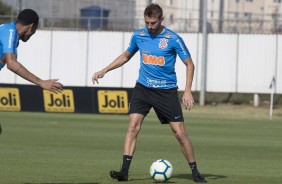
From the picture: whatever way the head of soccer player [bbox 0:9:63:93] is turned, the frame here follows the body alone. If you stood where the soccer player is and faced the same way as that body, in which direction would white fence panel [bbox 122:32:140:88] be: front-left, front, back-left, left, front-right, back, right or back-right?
left

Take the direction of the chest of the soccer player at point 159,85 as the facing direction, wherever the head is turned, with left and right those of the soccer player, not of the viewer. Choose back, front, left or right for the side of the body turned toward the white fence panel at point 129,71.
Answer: back

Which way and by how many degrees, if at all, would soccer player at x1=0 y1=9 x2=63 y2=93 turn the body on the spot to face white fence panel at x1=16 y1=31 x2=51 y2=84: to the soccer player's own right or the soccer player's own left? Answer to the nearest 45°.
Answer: approximately 90° to the soccer player's own left

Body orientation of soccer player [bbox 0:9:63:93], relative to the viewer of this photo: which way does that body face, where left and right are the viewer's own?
facing to the right of the viewer

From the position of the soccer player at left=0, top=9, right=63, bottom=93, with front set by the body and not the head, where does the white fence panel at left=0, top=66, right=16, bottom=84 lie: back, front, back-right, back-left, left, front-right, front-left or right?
left

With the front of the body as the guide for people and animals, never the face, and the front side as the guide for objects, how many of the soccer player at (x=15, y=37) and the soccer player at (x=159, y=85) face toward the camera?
1

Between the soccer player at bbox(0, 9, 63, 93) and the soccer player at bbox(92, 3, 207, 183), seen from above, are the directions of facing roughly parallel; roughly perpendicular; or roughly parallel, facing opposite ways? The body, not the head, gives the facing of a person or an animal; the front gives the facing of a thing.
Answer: roughly perpendicular

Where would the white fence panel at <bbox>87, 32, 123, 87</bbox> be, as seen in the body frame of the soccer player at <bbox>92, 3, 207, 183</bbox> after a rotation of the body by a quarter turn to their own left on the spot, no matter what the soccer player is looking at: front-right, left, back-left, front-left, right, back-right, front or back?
left

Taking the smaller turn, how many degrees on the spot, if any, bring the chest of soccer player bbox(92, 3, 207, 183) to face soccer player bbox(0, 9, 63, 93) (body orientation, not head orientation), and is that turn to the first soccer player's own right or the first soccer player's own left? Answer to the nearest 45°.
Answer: approximately 45° to the first soccer player's own right

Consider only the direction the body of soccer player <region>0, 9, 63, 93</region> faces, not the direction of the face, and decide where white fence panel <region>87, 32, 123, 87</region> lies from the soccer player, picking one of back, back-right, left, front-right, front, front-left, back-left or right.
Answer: left

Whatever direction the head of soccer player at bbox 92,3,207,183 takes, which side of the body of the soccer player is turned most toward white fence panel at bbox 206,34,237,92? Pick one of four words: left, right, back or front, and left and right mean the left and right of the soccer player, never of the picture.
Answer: back

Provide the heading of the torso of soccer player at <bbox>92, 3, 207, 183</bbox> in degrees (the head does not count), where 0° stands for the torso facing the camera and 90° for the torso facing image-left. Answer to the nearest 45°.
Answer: approximately 0°
